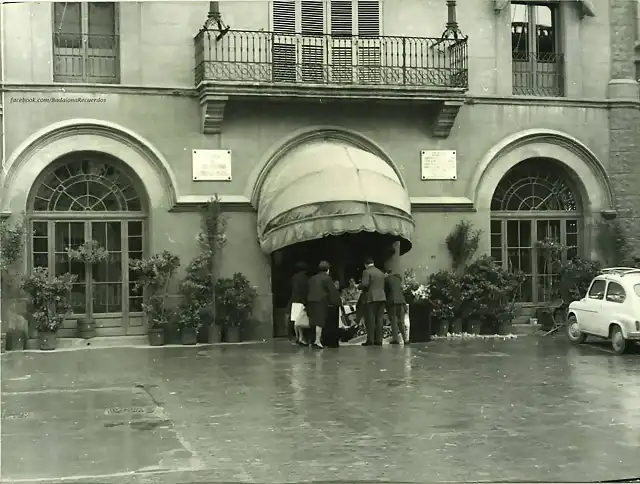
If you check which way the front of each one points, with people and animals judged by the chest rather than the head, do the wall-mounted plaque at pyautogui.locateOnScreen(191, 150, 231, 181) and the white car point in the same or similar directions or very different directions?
very different directions

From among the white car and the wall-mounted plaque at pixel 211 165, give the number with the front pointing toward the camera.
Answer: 1

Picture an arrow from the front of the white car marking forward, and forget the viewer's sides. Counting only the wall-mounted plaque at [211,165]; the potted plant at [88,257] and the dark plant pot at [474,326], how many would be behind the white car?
0

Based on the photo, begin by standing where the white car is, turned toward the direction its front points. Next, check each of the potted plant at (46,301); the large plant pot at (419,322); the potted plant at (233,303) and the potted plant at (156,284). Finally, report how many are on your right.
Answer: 0

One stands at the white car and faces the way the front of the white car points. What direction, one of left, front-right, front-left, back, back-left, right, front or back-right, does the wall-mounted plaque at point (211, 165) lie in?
front-left

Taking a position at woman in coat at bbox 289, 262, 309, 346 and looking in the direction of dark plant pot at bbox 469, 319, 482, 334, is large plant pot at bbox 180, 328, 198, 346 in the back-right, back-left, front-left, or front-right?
back-left

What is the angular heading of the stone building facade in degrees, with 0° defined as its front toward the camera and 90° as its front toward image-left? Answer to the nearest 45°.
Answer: approximately 0°

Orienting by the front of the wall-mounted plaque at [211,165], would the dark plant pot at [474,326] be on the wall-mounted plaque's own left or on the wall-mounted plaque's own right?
on the wall-mounted plaque's own left

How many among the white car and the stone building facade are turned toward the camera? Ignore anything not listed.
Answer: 1

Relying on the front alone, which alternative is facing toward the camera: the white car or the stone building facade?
the stone building facade

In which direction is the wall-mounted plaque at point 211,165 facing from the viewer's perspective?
toward the camera

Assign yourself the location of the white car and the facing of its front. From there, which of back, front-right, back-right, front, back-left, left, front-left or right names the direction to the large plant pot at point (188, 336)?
front-left

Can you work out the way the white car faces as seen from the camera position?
facing away from the viewer and to the left of the viewer

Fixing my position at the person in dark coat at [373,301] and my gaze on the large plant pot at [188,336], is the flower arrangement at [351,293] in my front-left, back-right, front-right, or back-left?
front-right
